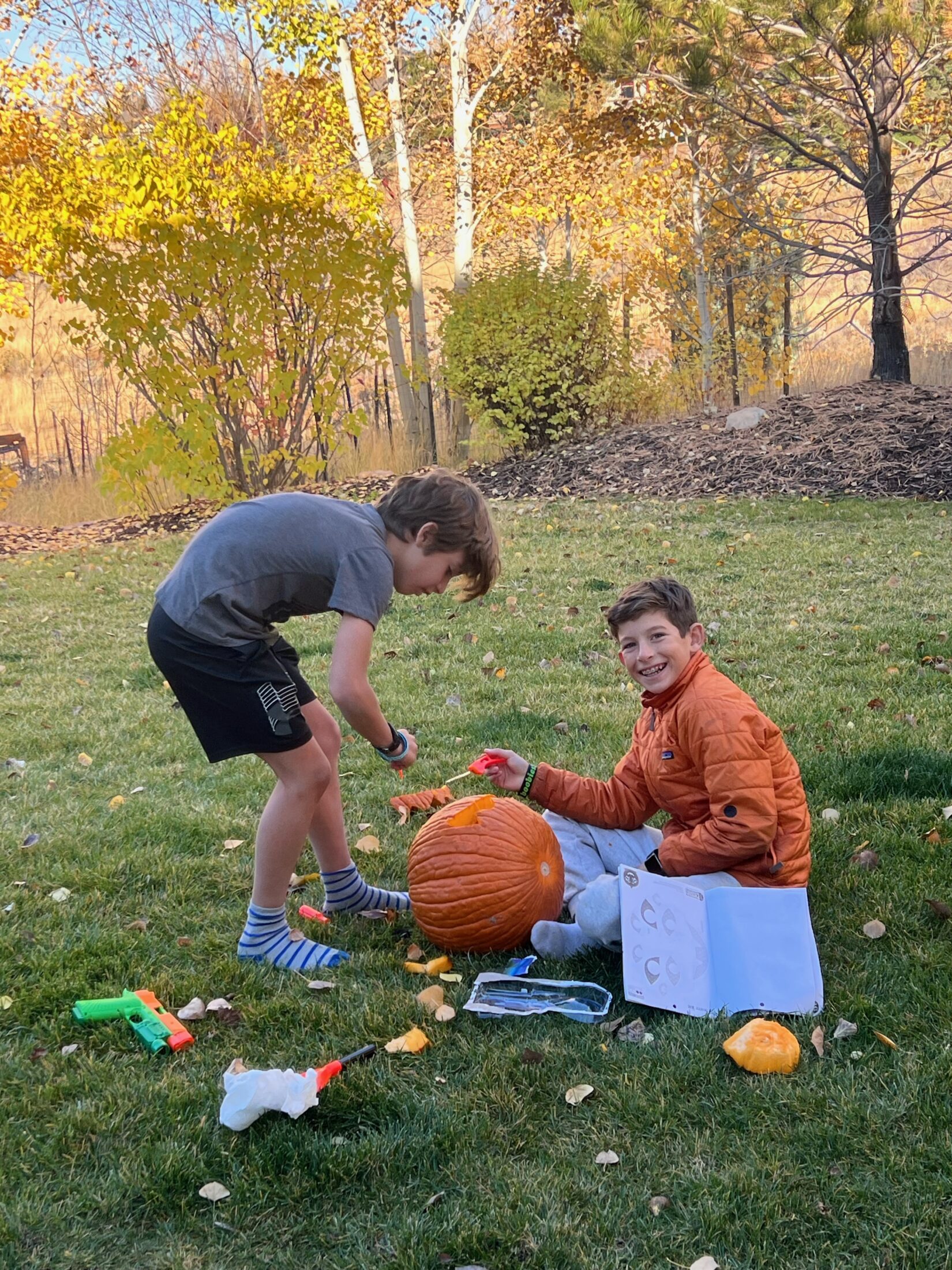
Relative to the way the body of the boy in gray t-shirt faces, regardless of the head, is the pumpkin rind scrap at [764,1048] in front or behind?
in front

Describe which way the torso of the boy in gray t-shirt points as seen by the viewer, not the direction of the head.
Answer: to the viewer's right

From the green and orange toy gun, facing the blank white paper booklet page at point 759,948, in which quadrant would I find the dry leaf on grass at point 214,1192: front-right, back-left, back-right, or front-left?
front-right

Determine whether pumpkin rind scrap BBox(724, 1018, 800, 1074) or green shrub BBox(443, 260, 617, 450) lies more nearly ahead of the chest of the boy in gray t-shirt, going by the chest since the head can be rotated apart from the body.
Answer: the pumpkin rind scrap

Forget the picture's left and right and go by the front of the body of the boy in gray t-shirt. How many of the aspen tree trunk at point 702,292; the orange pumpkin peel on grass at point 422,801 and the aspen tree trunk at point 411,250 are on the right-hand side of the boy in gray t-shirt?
0

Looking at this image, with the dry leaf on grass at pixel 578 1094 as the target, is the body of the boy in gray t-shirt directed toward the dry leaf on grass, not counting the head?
no

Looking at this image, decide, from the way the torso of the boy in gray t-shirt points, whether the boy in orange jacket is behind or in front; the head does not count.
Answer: in front

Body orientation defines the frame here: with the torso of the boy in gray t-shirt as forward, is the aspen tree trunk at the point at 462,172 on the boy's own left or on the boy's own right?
on the boy's own left

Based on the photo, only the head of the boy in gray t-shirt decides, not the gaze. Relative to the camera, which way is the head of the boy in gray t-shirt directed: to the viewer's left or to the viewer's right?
to the viewer's right

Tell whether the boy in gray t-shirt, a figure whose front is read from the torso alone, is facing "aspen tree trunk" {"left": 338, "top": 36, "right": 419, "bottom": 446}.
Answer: no
